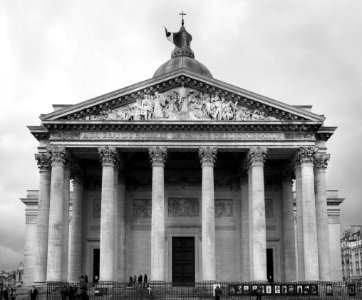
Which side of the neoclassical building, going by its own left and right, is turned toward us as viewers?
front
